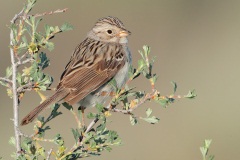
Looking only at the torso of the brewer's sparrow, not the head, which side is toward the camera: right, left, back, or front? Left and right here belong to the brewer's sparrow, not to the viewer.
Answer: right
